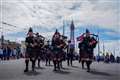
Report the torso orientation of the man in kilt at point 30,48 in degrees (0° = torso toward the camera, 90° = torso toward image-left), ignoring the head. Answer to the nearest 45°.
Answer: approximately 0°

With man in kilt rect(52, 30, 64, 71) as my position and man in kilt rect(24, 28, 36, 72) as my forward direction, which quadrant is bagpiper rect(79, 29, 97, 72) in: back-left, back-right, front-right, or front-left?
back-left

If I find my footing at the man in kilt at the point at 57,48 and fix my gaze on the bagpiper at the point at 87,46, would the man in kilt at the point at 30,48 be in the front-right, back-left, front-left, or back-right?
back-right

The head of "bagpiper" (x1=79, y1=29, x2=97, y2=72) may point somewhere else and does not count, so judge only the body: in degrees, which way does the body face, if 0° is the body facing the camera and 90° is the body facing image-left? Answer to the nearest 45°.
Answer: approximately 0°

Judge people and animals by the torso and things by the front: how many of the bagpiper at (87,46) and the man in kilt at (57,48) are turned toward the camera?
2

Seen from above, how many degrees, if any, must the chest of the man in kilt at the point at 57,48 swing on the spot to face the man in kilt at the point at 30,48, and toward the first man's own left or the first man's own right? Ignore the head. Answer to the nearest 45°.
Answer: approximately 45° to the first man's own right

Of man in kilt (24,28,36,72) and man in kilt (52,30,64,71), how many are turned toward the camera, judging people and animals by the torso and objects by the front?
2

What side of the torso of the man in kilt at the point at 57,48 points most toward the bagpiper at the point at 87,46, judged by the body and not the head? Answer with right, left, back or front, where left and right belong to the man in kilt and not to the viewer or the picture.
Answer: left

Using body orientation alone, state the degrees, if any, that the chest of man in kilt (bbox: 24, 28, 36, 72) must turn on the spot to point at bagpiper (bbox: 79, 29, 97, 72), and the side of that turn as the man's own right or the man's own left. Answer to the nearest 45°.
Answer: approximately 90° to the man's own left
